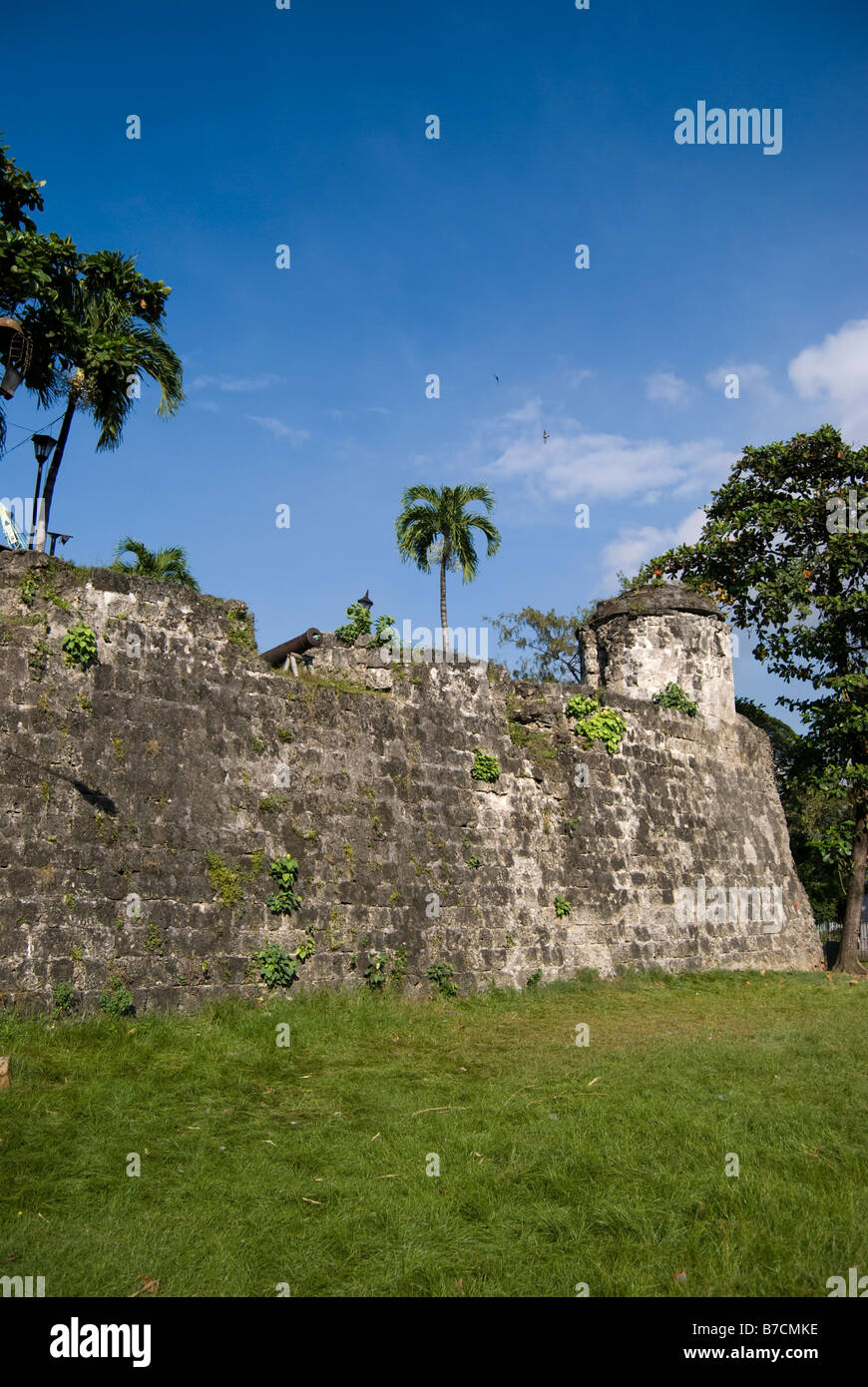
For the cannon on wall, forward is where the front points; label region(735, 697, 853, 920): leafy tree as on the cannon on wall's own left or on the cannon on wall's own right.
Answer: on the cannon on wall's own left

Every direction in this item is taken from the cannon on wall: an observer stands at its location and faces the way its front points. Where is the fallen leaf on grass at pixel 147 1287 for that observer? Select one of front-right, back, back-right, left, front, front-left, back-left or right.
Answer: front-right

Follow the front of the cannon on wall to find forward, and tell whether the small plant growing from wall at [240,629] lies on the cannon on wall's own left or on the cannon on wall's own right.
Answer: on the cannon on wall's own right
